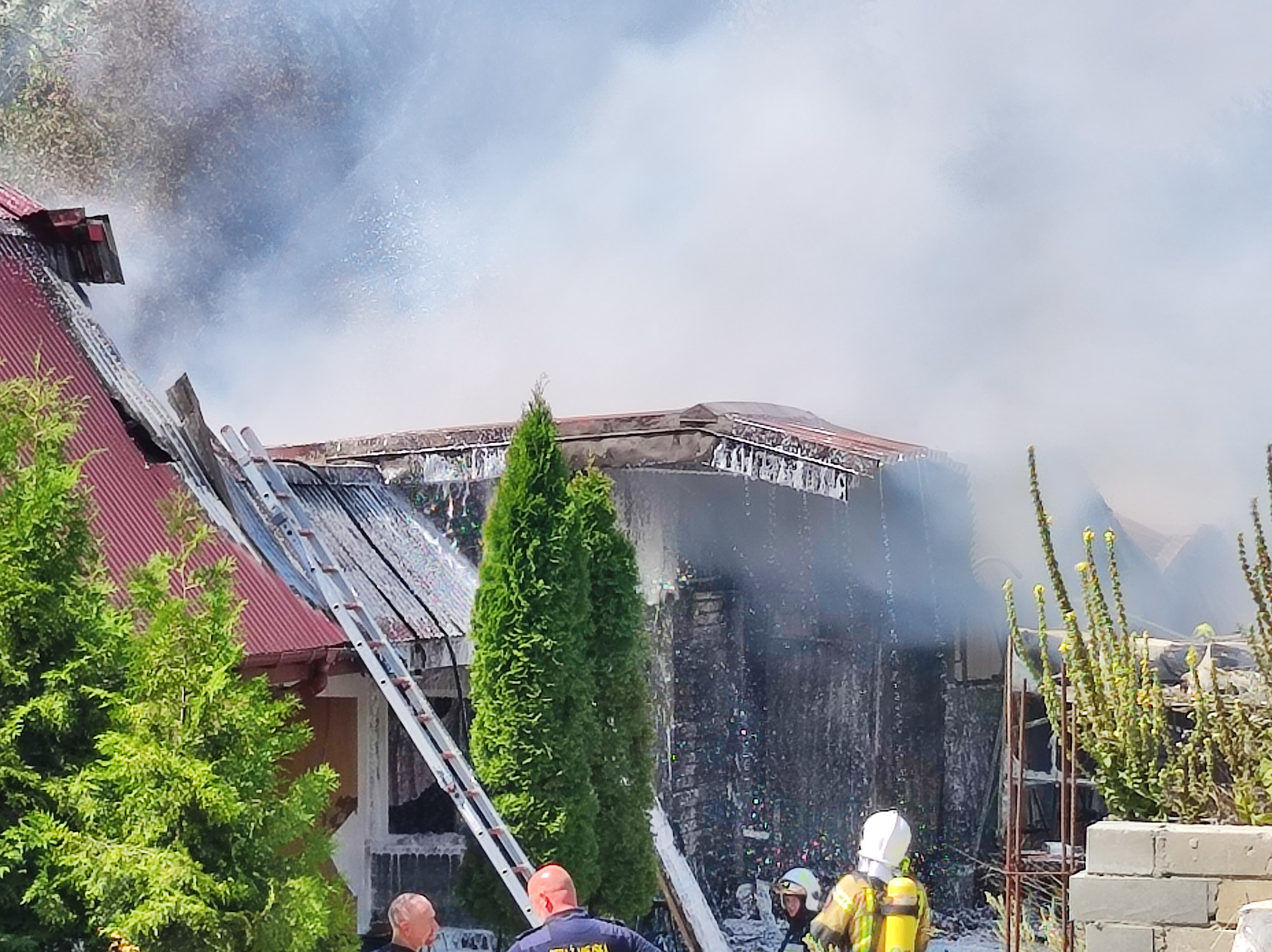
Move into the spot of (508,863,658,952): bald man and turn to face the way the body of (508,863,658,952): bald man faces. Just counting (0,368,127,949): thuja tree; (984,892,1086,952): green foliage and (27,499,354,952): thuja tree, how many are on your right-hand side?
1

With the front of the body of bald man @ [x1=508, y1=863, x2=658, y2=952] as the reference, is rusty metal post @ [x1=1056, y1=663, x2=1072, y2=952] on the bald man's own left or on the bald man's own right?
on the bald man's own right

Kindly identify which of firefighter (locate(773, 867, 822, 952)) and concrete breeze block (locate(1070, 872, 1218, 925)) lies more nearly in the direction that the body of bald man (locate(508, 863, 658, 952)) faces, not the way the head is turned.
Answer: the firefighter

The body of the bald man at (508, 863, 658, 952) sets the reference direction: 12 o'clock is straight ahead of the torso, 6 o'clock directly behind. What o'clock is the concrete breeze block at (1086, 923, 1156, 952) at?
The concrete breeze block is roughly at 4 o'clock from the bald man.

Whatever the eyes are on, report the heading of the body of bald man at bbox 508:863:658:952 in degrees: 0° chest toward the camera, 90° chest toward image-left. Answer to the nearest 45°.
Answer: approximately 135°

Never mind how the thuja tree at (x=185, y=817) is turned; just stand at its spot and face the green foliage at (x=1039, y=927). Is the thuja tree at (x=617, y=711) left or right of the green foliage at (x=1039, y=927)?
left

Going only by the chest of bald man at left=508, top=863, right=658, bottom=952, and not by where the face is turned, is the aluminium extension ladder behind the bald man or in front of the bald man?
in front

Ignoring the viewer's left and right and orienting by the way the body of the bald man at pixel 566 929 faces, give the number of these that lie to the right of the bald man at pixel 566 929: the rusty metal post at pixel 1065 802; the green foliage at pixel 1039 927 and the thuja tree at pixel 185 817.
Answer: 2

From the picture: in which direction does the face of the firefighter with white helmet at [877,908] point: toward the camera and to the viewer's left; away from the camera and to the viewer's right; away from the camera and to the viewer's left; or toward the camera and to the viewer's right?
away from the camera and to the viewer's left

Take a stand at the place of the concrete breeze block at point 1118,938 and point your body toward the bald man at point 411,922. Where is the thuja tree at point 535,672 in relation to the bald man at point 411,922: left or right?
right

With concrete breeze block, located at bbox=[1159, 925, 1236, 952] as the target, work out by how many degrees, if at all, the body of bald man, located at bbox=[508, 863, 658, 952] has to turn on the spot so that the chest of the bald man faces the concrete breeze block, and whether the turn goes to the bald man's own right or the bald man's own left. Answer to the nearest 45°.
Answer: approximately 135° to the bald man's own right

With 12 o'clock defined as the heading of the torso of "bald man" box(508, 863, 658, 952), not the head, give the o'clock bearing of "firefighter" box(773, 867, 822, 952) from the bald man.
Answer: The firefighter is roughly at 2 o'clock from the bald man.

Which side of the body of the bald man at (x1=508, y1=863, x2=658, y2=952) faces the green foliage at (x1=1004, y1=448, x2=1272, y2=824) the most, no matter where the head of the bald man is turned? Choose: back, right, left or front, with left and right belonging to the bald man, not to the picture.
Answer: right

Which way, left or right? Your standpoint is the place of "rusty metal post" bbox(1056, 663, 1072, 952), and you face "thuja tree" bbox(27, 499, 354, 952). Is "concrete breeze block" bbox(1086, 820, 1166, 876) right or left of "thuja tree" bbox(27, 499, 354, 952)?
left

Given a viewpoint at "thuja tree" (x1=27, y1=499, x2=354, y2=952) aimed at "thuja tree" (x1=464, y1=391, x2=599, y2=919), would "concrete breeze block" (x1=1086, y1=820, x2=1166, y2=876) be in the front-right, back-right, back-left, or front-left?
front-right

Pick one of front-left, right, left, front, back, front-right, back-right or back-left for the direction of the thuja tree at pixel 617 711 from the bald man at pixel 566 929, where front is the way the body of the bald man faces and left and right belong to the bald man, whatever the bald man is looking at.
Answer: front-right

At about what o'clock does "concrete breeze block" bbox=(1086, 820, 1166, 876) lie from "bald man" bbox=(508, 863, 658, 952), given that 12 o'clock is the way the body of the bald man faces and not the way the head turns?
The concrete breeze block is roughly at 4 o'clock from the bald man.

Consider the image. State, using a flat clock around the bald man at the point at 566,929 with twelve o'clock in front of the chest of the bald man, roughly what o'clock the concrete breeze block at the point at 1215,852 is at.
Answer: The concrete breeze block is roughly at 4 o'clock from the bald man.
